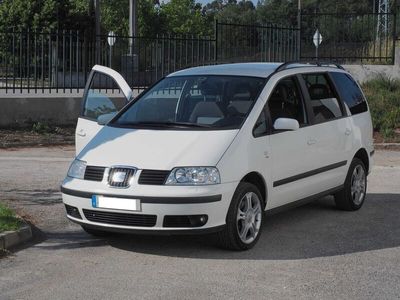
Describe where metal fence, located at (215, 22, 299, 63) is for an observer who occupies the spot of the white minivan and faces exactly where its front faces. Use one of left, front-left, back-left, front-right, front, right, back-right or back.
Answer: back-right

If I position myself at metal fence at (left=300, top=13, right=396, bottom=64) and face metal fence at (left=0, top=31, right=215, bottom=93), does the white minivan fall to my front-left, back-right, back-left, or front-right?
front-left

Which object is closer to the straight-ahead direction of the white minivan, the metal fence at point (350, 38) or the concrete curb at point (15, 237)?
the concrete curb

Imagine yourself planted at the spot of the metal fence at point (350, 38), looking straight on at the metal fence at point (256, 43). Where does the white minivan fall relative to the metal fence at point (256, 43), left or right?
left

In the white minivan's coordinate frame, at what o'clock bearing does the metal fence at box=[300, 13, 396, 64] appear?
The metal fence is roughly at 5 o'clock from the white minivan.

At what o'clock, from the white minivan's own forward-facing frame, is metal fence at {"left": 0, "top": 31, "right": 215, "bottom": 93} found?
The metal fence is roughly at 4 o'clock from the white minivan.

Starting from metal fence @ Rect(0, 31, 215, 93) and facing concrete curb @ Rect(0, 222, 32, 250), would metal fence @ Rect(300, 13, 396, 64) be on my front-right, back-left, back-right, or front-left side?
back-left

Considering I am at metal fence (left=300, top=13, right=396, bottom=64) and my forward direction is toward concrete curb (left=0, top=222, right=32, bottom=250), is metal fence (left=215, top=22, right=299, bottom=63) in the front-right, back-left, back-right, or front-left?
front-right
